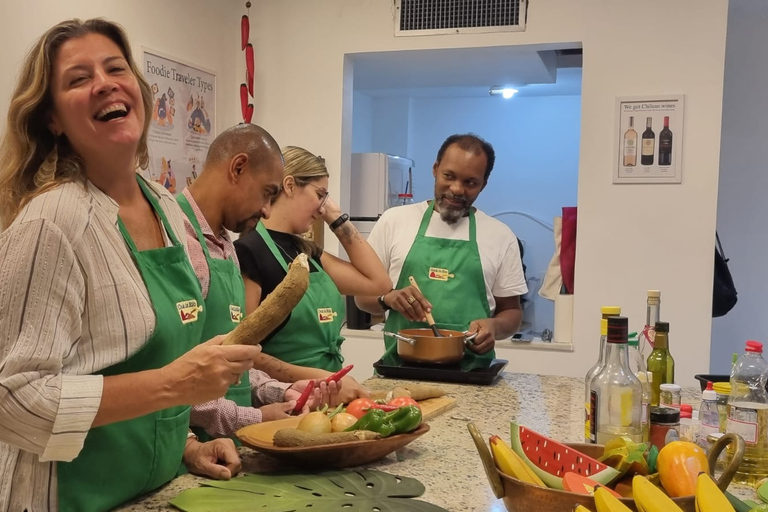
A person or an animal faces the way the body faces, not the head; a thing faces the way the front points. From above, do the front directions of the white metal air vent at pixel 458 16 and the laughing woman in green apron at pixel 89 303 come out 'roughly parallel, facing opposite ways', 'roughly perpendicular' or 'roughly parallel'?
roughly perpendicular

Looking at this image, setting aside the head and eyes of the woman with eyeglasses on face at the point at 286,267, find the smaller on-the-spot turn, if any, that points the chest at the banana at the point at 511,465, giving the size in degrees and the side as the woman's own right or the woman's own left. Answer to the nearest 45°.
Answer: approximately 45° to the woman's own right

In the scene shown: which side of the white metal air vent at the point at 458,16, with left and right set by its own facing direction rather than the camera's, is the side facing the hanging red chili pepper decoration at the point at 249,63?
right

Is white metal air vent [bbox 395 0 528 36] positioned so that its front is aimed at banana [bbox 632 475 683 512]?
yes

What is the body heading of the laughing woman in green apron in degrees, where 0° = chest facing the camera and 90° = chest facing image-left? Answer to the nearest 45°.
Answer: approximately 315°

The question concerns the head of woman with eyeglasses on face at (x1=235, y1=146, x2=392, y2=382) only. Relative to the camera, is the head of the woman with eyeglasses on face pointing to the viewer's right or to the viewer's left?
to the viewer's right

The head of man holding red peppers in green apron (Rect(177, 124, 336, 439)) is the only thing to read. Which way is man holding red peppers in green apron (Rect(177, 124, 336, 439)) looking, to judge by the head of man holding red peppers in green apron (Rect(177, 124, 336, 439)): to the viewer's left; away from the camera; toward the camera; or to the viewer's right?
to the viewer's right

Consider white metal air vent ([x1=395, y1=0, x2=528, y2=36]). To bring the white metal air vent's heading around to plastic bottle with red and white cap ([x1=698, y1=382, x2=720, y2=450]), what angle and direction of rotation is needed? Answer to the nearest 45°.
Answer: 0° — it already faces it

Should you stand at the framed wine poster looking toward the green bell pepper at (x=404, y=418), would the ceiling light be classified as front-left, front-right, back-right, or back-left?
back-right
